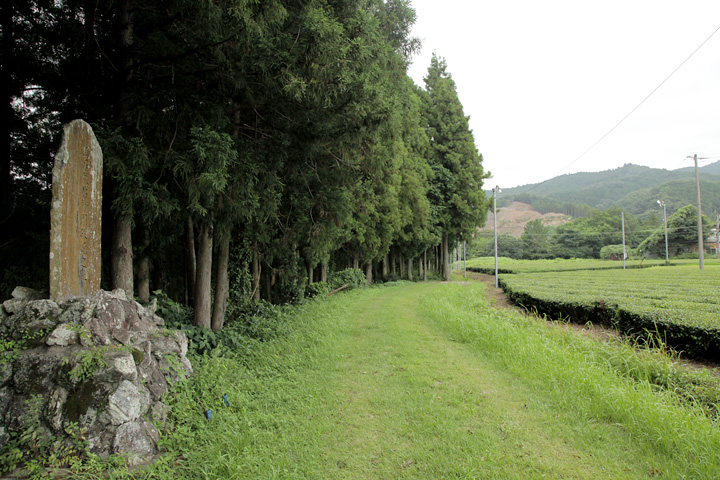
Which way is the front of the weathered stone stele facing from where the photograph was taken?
facing the viewer and to the right of the viewer

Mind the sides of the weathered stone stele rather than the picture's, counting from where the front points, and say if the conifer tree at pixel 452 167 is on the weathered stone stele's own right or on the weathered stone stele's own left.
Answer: on the weathered stone stele's own left
